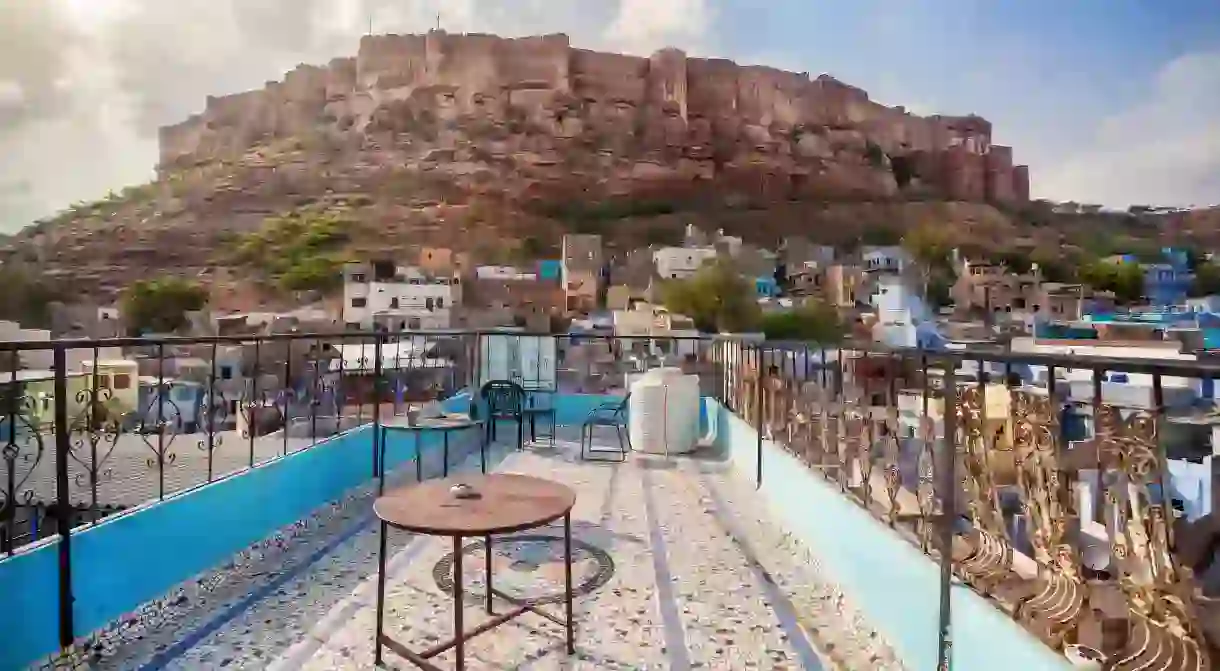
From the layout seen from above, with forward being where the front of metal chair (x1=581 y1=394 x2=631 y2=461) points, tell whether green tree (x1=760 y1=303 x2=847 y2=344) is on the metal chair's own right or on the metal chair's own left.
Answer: on the metal chair's own right

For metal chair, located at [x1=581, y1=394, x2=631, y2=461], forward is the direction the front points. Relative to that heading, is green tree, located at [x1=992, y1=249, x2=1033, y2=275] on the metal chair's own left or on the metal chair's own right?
on the metal chair's own right

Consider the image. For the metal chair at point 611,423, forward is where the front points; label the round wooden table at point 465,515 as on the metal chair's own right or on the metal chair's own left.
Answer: on the metal chair's own left

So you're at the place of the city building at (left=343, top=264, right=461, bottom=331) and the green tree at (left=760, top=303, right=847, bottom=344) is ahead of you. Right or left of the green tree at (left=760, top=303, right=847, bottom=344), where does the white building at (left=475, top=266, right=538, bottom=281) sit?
left

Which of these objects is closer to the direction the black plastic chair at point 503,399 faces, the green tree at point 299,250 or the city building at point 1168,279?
the green tree

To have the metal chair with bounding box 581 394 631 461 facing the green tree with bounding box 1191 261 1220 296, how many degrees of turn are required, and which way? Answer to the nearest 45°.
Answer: approximately 135° to its right

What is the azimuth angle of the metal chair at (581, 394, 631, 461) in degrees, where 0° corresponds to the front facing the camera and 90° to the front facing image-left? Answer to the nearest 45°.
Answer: approximately 90°
